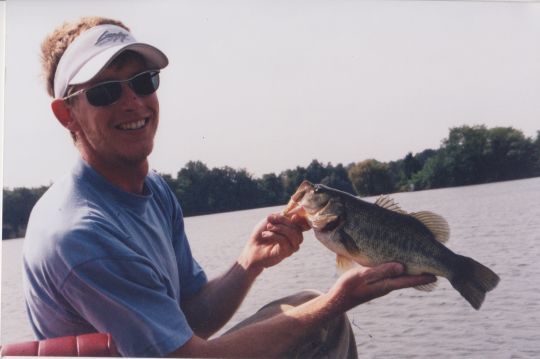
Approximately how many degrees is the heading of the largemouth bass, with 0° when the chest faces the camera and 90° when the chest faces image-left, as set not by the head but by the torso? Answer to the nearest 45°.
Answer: approximately 90°

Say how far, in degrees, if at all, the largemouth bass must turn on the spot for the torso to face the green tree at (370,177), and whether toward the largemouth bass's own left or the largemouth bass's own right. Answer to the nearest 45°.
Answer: approximately 90° to the largemouth bass's own right
